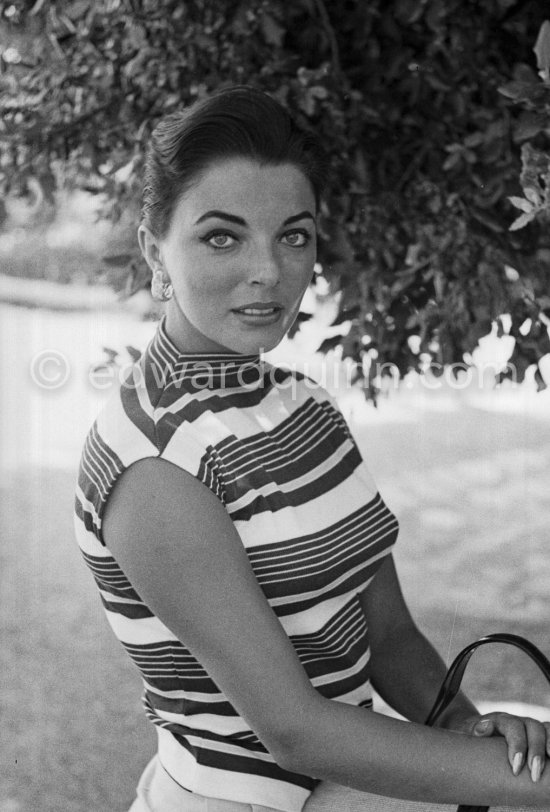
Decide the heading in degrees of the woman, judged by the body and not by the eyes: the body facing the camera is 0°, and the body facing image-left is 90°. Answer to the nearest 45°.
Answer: approximately 315°
